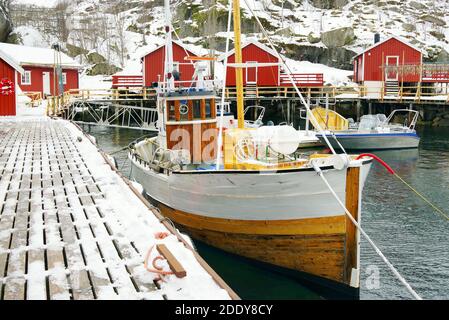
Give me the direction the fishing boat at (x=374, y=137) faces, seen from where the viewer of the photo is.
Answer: facing to the left of the viewer

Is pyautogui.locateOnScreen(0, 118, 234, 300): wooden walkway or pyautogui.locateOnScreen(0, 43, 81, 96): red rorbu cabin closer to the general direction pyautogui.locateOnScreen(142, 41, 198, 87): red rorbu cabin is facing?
the wooden walkway

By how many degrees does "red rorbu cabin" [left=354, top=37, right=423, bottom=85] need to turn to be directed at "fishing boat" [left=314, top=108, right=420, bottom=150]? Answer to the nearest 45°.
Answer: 0° — it already faces it

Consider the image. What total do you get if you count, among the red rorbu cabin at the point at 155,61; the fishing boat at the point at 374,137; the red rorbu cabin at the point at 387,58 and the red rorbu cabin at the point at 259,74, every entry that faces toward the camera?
3

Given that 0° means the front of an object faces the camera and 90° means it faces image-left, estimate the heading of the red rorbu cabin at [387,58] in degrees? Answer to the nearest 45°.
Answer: approximately 0°

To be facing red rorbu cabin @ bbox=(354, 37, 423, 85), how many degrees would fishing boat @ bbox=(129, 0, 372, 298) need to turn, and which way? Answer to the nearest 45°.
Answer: approximately 135° to its left

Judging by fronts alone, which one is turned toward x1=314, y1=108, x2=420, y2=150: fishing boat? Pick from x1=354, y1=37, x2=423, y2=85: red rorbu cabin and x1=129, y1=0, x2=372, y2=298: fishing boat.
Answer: the red rorbu cabin

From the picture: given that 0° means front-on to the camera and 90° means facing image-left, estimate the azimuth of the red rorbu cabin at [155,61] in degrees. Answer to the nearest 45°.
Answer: approximately 0°
